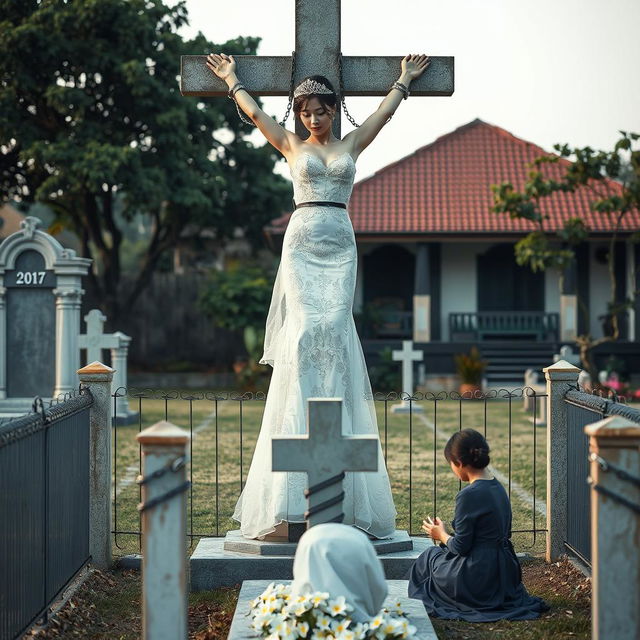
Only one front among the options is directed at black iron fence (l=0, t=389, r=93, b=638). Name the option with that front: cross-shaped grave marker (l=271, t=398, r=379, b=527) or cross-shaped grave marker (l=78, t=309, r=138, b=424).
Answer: cross-shaped grave marker (l=78, t=309, r=138, b=424)

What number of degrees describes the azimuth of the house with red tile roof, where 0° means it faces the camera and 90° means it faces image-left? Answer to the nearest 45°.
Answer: approximately 0°

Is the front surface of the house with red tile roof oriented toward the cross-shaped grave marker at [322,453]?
yes

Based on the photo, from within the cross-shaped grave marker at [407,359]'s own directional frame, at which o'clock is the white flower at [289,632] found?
The white flower is roughly at 12 o'clock from the cross-shaped grave marker.

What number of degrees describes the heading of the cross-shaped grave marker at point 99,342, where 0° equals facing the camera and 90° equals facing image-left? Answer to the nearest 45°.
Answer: approximately 0°

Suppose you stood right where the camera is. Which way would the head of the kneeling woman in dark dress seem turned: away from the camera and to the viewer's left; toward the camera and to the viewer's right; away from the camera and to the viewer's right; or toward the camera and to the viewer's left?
away from the camera and to the viewer's left
